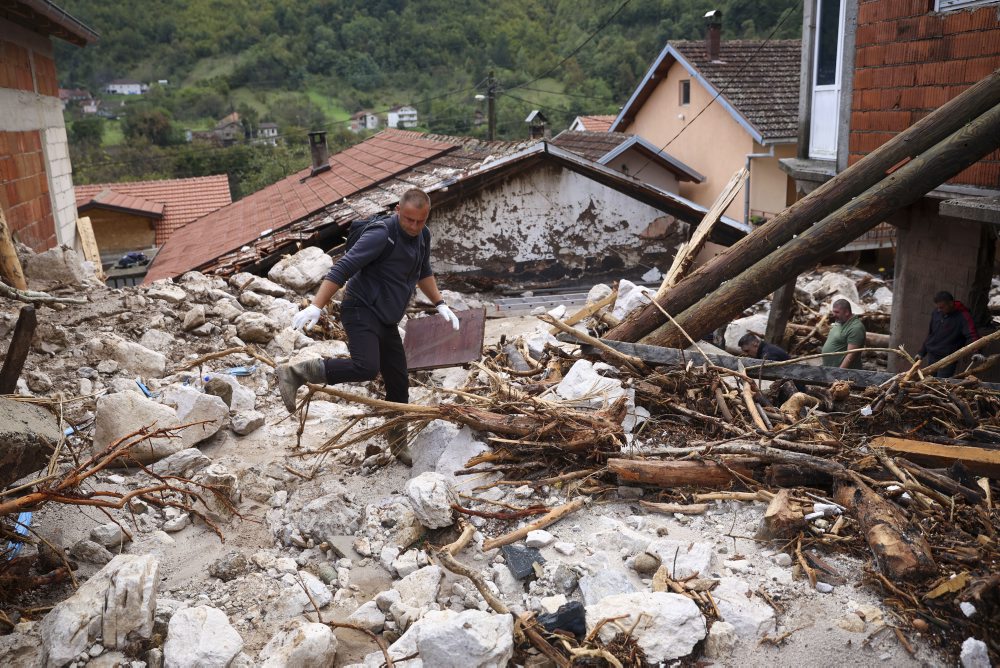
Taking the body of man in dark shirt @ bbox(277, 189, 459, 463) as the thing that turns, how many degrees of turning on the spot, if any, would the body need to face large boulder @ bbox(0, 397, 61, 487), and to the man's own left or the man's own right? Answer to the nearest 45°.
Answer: approximately 90° to the man's own right

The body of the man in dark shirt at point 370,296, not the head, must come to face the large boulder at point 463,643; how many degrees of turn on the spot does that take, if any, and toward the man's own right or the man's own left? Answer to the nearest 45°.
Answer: approximately 45° to the man's own right

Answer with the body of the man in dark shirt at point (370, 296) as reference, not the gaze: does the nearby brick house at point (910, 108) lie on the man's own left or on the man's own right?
on the man's own left

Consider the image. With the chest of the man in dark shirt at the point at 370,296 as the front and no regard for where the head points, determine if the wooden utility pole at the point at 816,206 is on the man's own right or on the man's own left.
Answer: on the man's own left

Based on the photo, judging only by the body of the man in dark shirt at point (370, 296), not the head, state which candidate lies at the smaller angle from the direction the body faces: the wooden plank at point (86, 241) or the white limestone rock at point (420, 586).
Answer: the white limestone rock

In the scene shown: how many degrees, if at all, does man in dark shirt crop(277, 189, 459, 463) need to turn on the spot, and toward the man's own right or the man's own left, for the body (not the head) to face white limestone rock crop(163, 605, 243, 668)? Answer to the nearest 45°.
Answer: approximately 45° to the man's own right

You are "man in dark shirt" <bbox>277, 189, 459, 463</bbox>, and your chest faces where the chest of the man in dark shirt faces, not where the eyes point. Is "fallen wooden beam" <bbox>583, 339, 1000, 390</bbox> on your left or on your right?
on your left

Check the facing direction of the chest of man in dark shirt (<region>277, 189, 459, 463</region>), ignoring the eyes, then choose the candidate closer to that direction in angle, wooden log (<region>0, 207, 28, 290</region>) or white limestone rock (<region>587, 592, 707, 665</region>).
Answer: the white limestone rock
